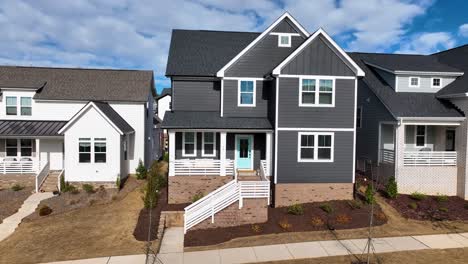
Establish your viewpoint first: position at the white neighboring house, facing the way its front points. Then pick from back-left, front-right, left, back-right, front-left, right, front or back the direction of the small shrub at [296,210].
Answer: front-left

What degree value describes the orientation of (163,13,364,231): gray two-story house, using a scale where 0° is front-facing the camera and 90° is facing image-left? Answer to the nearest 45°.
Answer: approximately 0°

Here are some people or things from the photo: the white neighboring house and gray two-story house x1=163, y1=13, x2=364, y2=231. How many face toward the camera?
2

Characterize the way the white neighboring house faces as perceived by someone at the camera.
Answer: facing the viewer

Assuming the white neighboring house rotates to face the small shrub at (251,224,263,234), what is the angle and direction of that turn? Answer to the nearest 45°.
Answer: approximately 45° to its left

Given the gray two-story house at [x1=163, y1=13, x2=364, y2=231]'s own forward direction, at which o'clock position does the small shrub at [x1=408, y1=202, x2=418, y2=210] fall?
The small shrub is roughly at 9 o'clock from the gray two-story house.

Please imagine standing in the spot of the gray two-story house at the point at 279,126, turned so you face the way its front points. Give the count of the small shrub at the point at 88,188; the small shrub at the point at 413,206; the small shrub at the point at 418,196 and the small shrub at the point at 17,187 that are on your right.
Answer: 2

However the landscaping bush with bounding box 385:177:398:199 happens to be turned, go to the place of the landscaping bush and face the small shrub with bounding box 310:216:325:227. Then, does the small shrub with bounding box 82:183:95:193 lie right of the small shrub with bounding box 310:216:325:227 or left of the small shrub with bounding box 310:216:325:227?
right

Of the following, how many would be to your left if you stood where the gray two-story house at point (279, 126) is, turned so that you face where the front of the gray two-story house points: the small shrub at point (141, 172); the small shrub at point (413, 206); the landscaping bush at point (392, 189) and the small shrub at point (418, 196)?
3

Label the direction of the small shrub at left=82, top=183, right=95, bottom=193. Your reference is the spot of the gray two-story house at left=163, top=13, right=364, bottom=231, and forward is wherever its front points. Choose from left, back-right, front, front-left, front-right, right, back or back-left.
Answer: right
